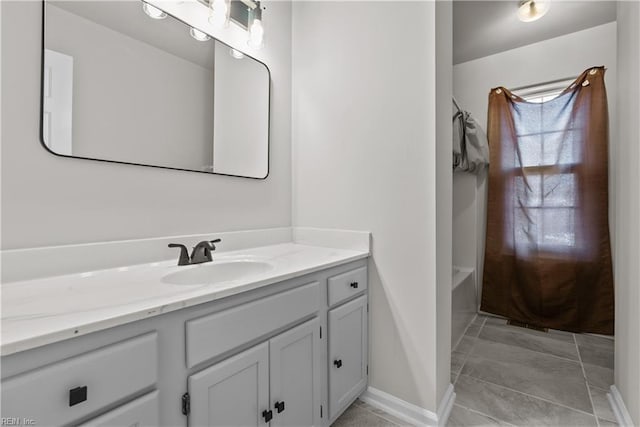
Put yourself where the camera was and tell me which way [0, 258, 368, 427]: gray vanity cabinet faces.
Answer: facing the viewer and to the right of the viewer

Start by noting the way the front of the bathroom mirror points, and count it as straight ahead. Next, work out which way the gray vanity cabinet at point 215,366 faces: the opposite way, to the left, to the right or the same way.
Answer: the same way

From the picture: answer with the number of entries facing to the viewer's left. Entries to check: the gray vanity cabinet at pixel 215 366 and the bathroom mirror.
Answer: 0

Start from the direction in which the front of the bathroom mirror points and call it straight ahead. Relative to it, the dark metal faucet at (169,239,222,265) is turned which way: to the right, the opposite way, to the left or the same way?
the same way

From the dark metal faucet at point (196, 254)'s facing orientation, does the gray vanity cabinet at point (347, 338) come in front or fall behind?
in front

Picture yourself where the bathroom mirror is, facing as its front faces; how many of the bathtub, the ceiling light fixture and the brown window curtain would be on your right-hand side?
0

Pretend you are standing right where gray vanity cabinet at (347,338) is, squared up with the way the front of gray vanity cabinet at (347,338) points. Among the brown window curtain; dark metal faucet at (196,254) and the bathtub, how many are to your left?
2
